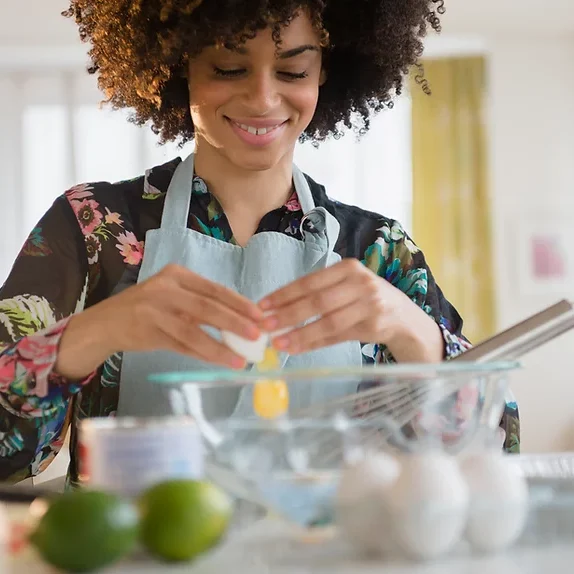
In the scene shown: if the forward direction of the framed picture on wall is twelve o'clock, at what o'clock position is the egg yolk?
The egg yolk is roughly at 12 o'clock from the framed picture on wall.

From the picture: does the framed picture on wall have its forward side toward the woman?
yes

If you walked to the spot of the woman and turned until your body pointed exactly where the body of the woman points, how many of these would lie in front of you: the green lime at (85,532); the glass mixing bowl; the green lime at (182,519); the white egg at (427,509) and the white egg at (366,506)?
5

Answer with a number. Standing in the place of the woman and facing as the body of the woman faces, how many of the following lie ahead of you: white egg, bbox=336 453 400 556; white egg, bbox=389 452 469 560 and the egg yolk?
3

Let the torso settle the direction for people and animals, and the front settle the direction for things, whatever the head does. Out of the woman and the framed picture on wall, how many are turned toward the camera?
2

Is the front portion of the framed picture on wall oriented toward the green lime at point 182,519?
yes

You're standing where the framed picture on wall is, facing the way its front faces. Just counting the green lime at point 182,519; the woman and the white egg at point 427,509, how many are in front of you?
3

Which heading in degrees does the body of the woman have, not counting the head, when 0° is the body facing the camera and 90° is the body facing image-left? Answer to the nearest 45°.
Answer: approximately 0°
